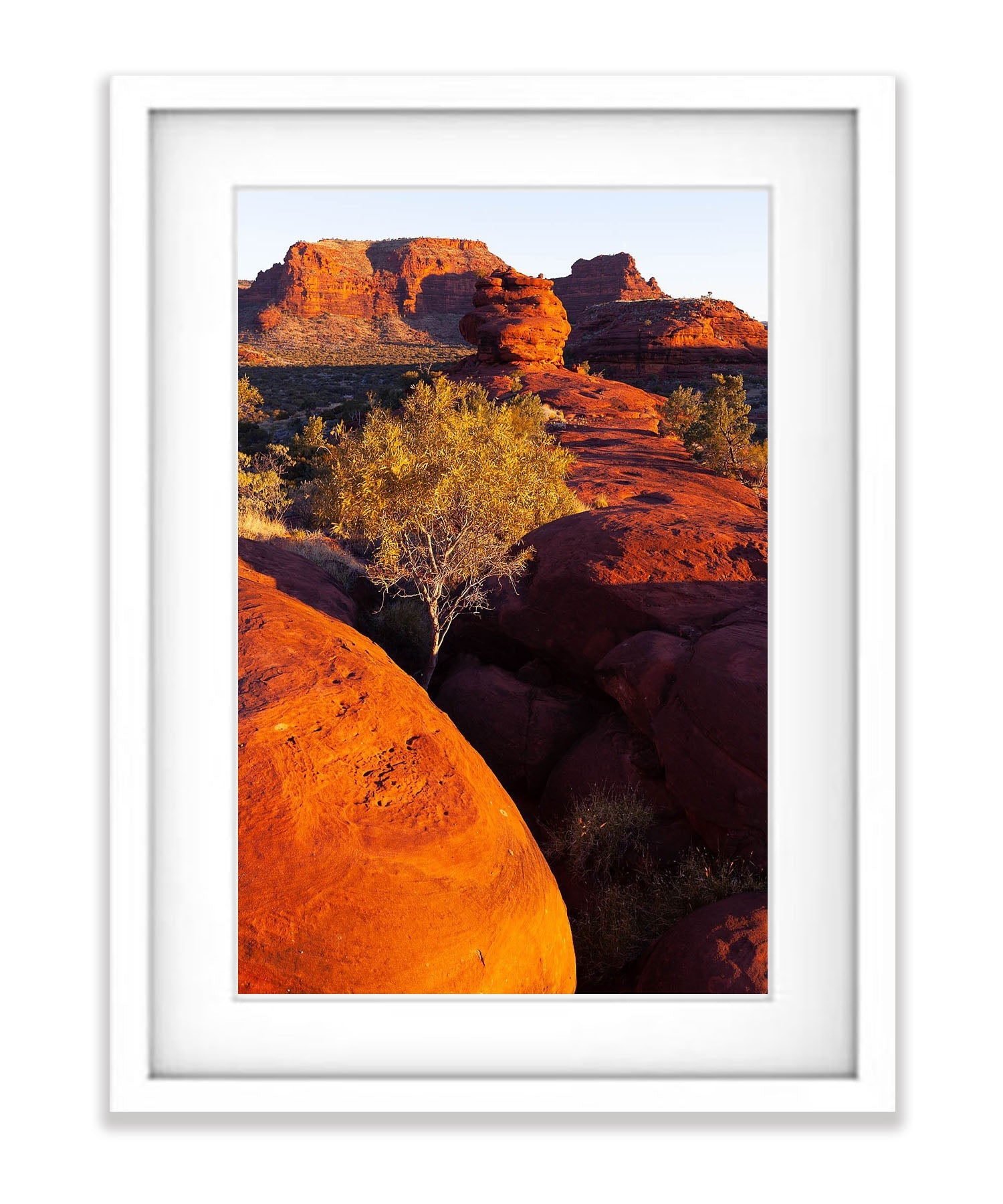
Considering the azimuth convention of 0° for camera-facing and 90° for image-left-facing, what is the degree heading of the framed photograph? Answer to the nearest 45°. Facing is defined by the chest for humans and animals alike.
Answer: approximately 0°
